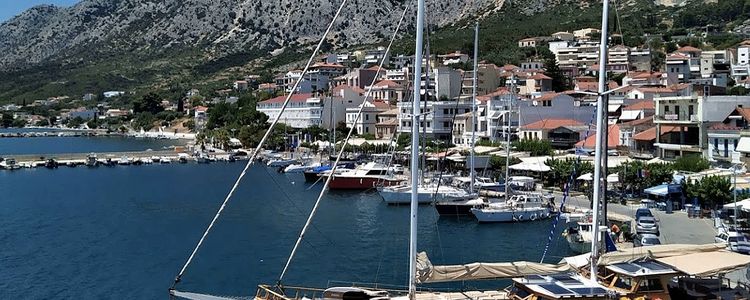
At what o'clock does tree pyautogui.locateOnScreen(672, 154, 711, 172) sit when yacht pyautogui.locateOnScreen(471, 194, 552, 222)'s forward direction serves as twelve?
The tree is roughly at 5 o'clock from the yacht.

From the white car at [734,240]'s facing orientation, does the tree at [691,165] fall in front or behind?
behind

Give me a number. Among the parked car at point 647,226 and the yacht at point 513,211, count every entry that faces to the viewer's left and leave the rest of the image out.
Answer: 1

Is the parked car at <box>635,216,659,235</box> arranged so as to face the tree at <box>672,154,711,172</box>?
no

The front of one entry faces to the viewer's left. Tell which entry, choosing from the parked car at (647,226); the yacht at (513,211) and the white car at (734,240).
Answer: the yacht

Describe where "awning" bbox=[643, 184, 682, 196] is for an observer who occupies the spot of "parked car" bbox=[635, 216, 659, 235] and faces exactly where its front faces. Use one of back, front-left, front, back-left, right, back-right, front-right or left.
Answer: front

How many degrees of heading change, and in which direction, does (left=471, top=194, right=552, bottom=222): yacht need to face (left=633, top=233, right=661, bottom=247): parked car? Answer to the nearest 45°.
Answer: approximately 135° to its left

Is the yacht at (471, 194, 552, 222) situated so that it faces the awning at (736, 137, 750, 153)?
no

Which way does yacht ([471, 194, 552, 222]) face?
to the viewer's left

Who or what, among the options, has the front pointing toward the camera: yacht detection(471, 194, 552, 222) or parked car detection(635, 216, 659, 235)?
the parked car
